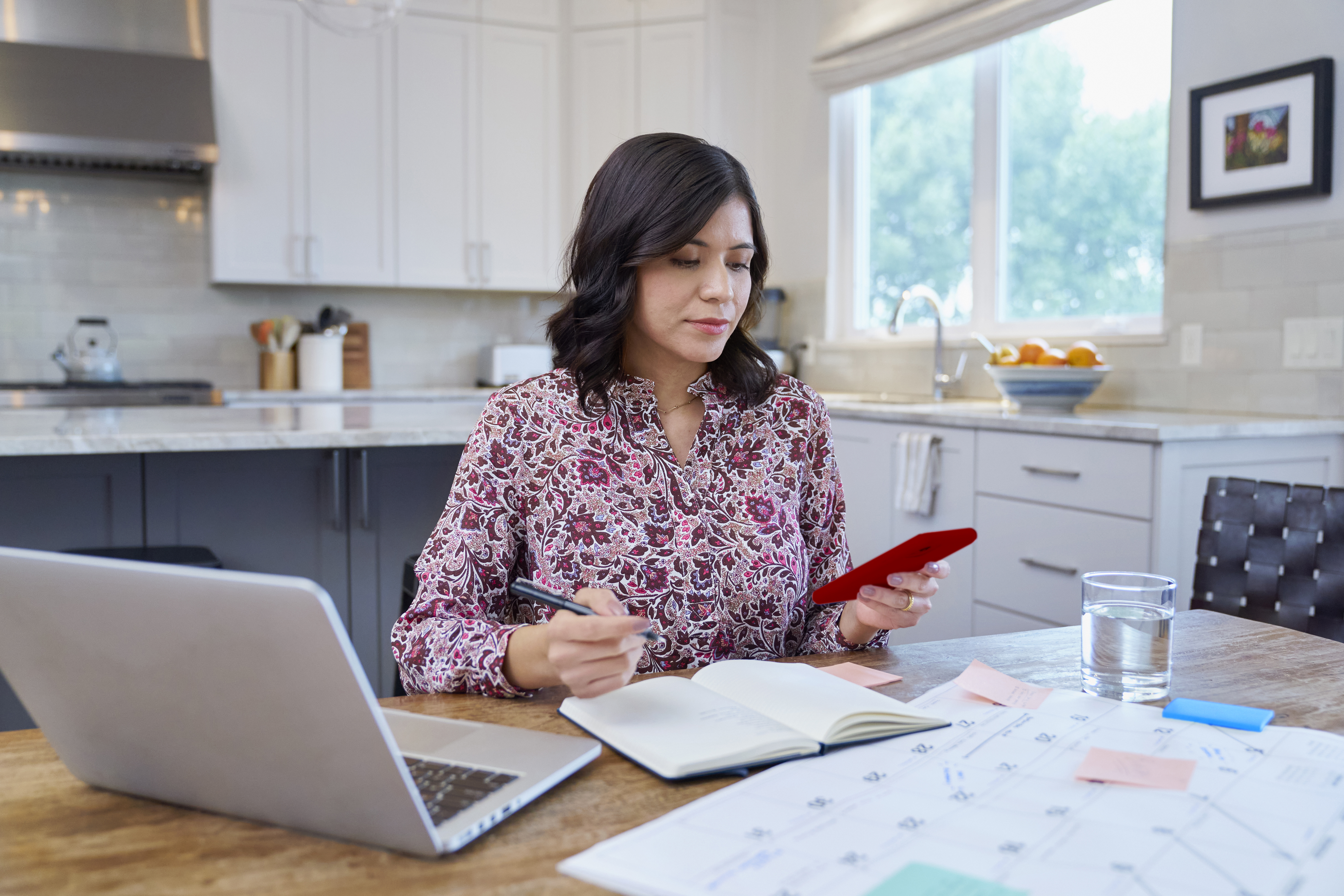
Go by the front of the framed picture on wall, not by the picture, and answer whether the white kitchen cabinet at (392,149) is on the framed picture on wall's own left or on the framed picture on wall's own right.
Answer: on the framed picture on wall's own right

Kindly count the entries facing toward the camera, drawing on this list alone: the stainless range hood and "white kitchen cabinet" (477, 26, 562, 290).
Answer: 2

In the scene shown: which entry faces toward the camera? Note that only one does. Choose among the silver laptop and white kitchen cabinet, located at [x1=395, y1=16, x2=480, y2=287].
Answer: the white kitchen cabinet

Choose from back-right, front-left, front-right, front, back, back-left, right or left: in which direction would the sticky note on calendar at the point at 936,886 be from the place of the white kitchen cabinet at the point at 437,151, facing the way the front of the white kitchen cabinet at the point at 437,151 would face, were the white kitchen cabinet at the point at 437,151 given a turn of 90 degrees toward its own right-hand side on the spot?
left

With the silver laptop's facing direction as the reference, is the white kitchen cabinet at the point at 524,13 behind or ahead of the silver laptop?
ahead

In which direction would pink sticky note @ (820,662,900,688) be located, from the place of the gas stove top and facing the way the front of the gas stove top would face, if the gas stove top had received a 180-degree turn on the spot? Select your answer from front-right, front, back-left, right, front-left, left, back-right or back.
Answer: back

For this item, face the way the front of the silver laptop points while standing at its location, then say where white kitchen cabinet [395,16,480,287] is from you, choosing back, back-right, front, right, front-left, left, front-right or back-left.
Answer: front-left

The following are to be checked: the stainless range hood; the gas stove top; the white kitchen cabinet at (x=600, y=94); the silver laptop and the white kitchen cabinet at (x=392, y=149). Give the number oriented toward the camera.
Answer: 4

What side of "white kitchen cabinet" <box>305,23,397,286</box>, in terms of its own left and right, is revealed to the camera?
front

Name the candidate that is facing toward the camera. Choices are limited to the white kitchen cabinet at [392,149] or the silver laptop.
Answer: the white kitchen cabinet

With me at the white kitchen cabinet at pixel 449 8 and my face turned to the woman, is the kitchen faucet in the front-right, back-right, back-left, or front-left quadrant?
front-left

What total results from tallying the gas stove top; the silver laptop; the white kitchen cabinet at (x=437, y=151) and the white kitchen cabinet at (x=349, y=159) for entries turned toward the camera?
3

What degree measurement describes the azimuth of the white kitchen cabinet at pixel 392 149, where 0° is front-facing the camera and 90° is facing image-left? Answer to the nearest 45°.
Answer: approximately 0°

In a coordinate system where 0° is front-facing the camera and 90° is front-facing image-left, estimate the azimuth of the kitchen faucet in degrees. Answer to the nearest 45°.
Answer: approximately 45°

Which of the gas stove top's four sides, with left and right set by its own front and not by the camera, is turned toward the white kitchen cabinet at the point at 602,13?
left

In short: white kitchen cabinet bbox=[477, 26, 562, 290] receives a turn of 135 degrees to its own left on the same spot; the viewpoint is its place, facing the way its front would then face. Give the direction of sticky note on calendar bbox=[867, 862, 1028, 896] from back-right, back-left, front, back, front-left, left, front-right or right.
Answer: back-right

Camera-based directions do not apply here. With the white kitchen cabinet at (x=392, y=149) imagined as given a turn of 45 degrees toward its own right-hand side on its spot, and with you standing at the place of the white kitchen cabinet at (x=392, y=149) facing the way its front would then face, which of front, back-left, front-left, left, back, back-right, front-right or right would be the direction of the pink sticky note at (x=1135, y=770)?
front-left
